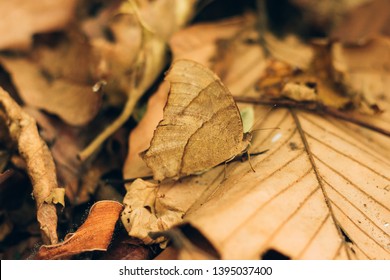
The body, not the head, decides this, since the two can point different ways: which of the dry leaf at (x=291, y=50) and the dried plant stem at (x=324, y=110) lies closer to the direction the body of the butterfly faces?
the dried plant stem

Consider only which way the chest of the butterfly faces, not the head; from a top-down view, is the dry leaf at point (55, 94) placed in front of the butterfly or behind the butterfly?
behind

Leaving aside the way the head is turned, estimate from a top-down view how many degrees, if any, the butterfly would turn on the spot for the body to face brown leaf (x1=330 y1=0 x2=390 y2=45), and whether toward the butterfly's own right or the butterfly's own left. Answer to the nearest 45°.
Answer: approximately 45° to the butterfly's own left

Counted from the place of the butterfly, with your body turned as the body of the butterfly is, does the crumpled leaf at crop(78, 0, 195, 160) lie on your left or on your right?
on your left

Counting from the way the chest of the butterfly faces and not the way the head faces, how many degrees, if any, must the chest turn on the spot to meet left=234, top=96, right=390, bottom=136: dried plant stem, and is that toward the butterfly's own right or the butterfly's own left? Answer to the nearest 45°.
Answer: approximately 45° to the butterfly's own left

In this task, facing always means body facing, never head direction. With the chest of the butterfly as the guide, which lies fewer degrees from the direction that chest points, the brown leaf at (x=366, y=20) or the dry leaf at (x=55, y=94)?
the brown leaf

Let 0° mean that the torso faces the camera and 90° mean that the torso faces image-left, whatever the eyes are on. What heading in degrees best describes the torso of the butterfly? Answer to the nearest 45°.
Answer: approximately 270°

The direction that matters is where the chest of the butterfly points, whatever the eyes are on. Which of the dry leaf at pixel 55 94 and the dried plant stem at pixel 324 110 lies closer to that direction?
the dried plant stem
